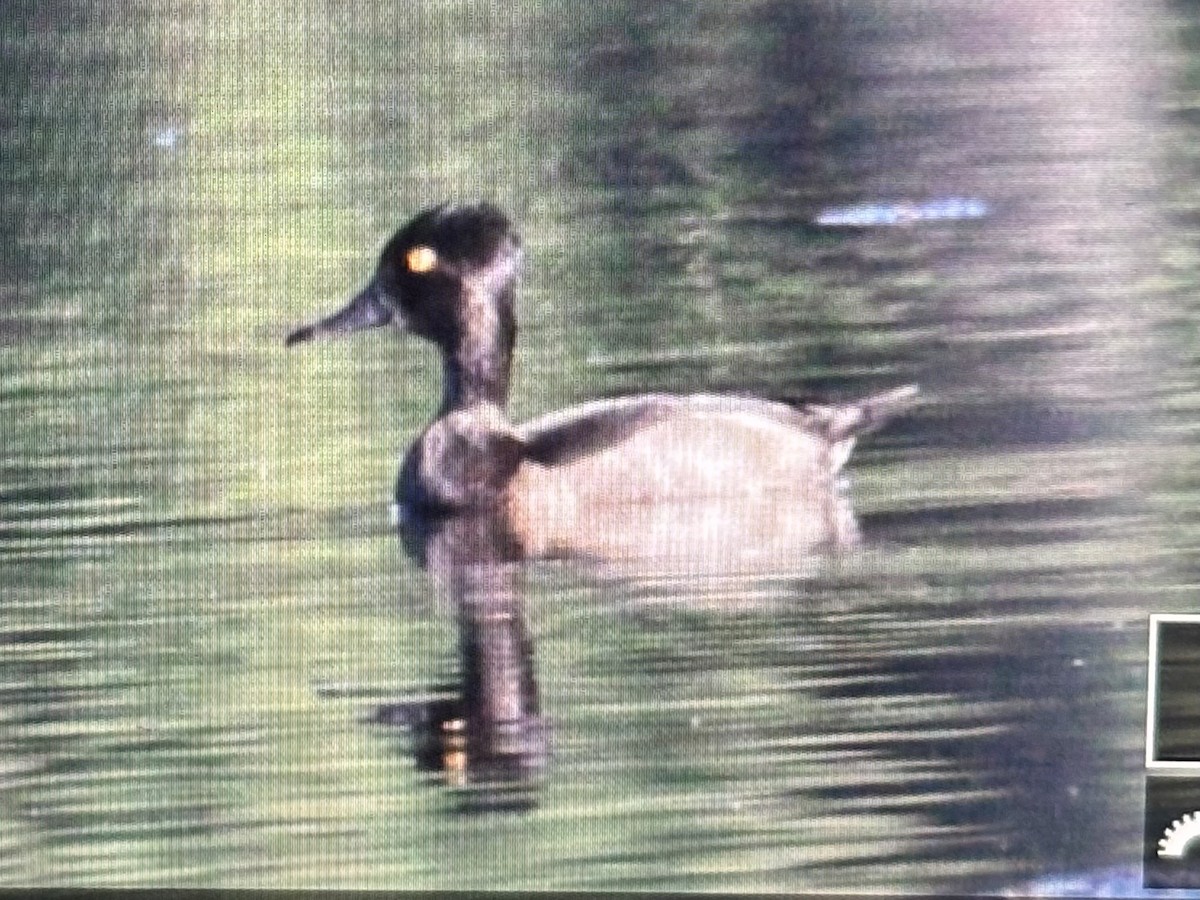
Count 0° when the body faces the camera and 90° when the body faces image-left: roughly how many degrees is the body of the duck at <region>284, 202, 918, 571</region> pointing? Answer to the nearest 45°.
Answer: approximately 90°
